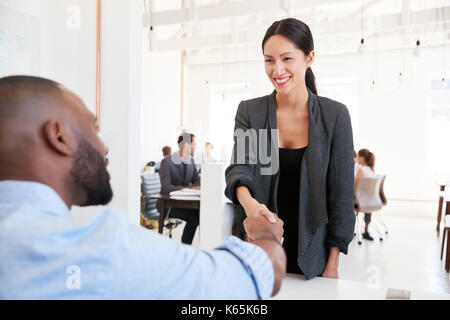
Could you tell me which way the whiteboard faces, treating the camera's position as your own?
facing the viewer and to the right of the viewer

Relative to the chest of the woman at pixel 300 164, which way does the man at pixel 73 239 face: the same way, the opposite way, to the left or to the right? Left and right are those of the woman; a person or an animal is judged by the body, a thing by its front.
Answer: the opposite way

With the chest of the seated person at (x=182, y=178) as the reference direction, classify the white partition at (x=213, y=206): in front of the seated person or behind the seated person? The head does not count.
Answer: in front

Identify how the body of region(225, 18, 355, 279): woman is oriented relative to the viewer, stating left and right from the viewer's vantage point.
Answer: facing the viewer and to the left of the viewer

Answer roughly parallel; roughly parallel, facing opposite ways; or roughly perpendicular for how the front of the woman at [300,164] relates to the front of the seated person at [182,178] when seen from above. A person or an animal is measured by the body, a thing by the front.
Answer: roughly perpendicular

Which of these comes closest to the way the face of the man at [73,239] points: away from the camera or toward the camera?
away from the camera

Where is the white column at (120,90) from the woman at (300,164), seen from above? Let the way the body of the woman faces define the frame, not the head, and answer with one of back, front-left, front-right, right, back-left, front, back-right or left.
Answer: right

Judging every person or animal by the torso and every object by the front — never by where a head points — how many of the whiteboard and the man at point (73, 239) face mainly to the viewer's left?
0

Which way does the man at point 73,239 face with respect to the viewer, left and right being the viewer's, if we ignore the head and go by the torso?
facing away from the viewer and to the right of the viewer

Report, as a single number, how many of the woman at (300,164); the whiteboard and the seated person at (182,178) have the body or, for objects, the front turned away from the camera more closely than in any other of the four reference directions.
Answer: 0
